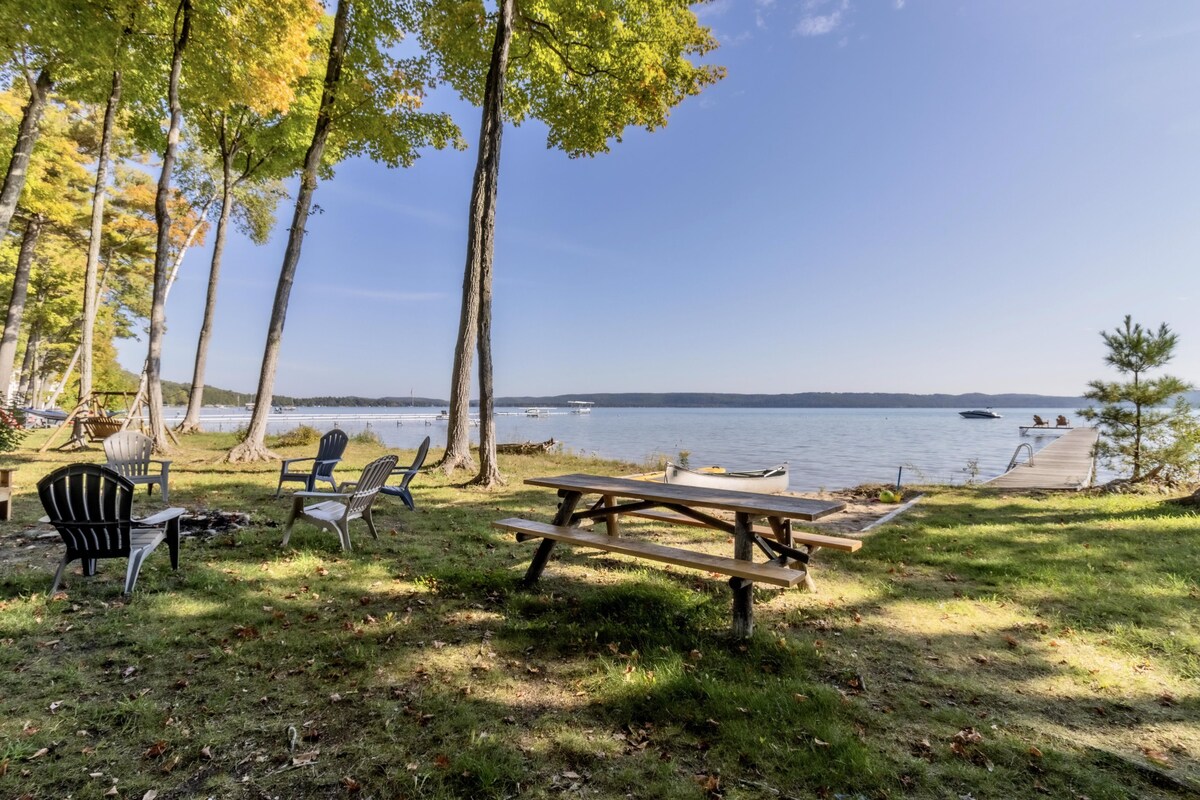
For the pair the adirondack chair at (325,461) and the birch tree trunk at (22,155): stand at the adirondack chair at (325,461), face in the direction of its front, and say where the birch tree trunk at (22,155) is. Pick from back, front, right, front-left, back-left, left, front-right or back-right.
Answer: right

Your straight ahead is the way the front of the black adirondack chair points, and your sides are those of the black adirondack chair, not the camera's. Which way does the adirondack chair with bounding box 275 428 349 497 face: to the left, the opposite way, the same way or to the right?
the opposite way

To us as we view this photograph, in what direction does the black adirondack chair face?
facing away from the viewer and to the right of the viewer

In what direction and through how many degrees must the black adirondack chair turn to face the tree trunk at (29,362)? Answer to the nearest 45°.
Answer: approximately 45° to its left

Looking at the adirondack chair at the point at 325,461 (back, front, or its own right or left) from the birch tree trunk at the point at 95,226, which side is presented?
right

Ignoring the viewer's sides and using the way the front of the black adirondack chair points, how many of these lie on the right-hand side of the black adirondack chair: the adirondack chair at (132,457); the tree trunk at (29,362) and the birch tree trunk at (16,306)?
0

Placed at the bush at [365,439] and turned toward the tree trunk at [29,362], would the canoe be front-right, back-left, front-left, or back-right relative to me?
back-left

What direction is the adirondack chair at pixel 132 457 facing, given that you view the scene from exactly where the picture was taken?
facing the viewer and to the right of the viewer

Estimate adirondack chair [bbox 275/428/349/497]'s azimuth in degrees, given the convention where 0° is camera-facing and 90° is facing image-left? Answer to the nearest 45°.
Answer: approximately 45°

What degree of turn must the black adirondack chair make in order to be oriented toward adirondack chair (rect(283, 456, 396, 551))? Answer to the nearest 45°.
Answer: approximately 45° to its right

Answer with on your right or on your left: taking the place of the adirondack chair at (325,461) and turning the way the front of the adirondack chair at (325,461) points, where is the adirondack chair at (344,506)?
on your left

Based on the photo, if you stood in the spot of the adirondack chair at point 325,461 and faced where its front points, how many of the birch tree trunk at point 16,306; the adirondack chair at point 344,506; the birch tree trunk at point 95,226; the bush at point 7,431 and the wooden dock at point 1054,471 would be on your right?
3

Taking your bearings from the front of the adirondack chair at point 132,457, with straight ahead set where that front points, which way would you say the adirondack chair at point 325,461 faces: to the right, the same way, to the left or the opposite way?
to the right

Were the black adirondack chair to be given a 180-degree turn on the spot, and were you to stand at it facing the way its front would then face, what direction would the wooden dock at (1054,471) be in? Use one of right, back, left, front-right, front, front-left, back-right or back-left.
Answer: back-left

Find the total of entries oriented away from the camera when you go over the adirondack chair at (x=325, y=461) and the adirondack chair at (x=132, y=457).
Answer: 0

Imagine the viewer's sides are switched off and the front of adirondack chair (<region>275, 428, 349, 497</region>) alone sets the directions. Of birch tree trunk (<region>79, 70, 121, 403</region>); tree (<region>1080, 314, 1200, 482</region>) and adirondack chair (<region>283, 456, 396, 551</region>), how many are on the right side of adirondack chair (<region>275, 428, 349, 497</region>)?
1

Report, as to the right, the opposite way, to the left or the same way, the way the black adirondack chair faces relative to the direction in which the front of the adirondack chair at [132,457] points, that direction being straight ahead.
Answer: to the left
